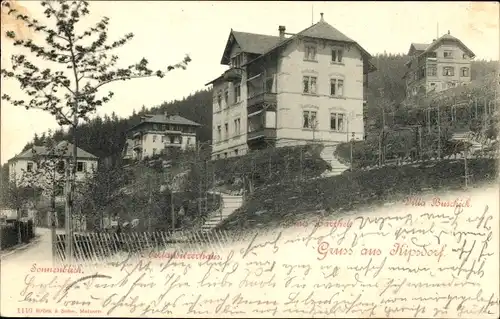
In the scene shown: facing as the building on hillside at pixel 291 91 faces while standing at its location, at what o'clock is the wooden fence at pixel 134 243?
The wooden fence is roughly at 1 o'clock from the building on hillside.

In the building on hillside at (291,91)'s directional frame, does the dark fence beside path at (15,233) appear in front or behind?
in front

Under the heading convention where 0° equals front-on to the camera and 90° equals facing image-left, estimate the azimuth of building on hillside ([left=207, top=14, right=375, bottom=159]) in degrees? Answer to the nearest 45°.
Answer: approximately 45°

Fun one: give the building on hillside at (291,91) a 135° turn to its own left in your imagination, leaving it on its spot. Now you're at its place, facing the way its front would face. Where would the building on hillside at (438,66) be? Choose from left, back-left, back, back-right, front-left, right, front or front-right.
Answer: front
